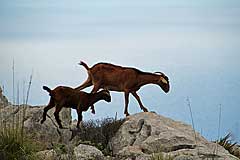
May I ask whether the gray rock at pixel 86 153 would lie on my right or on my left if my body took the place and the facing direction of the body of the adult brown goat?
on my right

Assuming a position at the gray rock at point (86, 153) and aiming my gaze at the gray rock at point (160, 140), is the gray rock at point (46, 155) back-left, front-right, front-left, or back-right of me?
back-left

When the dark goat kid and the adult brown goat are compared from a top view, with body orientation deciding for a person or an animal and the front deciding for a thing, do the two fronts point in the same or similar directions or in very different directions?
same or similar directions

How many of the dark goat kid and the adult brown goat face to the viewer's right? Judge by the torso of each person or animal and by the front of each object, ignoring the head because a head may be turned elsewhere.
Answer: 2

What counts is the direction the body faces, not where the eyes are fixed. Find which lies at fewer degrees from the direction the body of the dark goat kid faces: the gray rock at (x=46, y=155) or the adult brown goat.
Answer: the adult brown goat

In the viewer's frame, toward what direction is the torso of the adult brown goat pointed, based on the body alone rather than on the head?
to the viewer's right

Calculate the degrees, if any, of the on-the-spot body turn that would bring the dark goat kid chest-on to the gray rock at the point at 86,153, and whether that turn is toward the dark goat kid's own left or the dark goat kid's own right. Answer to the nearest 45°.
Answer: approximately 90° to the dark goat kid's own right

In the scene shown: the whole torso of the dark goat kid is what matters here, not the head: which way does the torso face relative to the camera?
to the viewer's right
